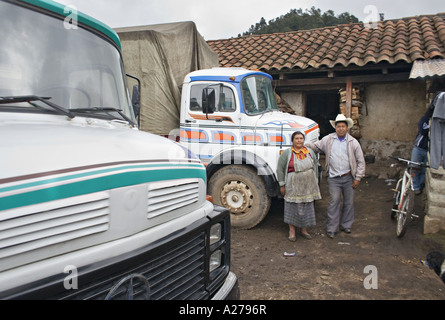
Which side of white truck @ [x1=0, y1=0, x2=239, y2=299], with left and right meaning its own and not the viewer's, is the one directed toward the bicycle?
left

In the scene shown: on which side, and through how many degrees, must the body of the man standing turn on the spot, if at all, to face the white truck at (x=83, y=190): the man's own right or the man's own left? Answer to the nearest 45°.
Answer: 0° — they already face it

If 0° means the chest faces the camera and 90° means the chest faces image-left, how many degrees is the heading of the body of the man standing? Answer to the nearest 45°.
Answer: approximately 0°

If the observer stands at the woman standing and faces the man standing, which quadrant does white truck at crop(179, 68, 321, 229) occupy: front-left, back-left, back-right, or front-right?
back-left

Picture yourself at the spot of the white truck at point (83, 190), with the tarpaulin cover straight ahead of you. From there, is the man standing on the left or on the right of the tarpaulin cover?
right

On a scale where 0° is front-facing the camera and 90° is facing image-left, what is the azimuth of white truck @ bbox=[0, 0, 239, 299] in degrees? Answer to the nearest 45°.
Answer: approximately 315°

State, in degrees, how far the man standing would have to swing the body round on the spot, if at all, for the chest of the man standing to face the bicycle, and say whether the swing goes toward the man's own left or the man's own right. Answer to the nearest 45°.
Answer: approximately 90° to the man's own left

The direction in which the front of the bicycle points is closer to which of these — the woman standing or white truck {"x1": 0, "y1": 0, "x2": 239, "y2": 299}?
the white truck

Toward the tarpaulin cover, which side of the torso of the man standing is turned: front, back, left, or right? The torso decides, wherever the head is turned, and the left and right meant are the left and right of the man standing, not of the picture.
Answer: right

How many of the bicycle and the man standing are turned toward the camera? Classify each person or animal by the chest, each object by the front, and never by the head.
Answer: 2

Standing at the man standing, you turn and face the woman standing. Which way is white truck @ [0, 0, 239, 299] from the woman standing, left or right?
left
